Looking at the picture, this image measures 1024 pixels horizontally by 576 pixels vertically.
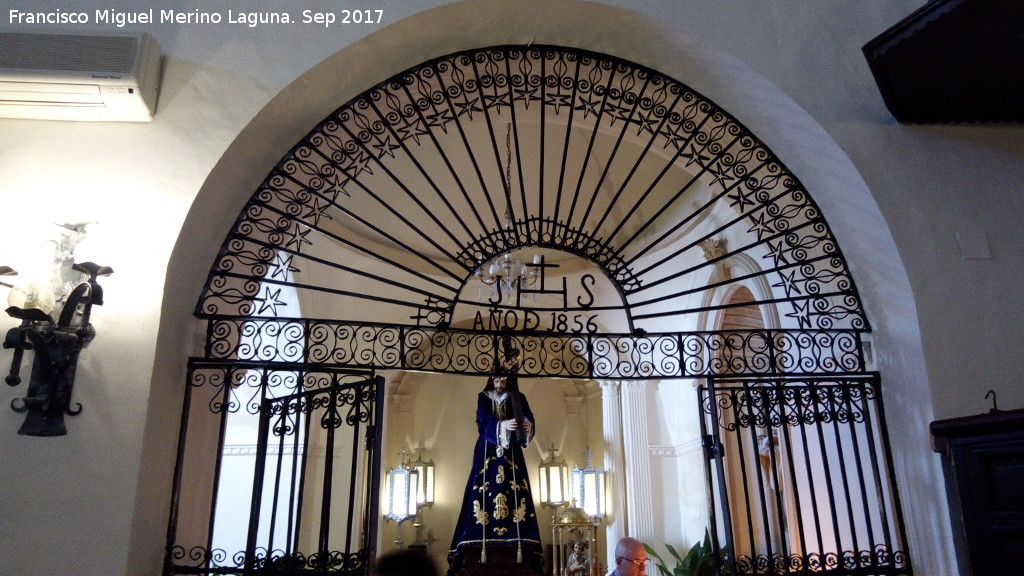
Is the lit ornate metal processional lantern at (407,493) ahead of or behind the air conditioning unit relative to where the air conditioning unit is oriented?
behind

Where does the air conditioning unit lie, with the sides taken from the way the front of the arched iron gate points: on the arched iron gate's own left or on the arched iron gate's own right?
on the arched iron gate's own right

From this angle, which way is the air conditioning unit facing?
toward the camera

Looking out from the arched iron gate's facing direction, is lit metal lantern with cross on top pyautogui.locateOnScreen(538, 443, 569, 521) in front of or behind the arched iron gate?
behind

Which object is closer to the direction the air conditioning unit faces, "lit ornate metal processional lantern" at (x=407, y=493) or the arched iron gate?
the arched iron gate

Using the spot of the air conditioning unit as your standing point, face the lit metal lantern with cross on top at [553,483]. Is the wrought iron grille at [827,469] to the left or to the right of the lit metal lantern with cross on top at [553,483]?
right

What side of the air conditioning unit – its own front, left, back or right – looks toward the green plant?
left

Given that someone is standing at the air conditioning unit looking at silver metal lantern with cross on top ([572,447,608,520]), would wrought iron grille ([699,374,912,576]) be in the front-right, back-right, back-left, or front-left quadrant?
front-right

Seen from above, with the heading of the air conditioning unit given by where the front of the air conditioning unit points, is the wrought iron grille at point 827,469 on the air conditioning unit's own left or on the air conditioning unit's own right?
on the air conditioning unit's own left

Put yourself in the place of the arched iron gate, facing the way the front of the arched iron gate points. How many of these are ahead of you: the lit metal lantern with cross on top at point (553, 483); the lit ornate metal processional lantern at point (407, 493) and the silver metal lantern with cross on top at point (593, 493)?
0

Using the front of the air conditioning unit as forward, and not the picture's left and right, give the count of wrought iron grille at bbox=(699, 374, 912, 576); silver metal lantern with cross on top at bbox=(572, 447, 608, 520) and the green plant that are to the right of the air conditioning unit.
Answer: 0

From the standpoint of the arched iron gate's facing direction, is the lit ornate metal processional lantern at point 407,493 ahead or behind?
behind

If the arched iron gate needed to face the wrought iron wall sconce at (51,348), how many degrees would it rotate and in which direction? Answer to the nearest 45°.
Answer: approximately 45° to its right

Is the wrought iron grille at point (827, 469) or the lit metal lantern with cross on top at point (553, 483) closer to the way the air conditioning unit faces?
the wrought iron grille

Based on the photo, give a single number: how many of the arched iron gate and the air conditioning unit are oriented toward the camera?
2

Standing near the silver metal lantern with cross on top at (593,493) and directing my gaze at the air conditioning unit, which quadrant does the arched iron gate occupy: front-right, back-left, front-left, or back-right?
front-left

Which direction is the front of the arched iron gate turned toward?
toward the camera
